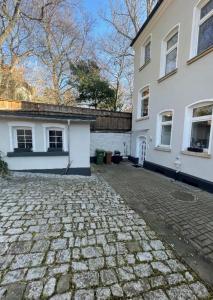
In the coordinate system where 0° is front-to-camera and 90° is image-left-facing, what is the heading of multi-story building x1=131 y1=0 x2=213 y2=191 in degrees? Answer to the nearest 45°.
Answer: approximately 45°

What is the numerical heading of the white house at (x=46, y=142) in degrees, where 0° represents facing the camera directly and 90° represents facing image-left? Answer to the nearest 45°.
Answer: approximately 0°

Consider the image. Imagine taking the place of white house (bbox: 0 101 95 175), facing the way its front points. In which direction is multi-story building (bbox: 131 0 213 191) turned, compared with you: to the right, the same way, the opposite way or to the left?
to the right
